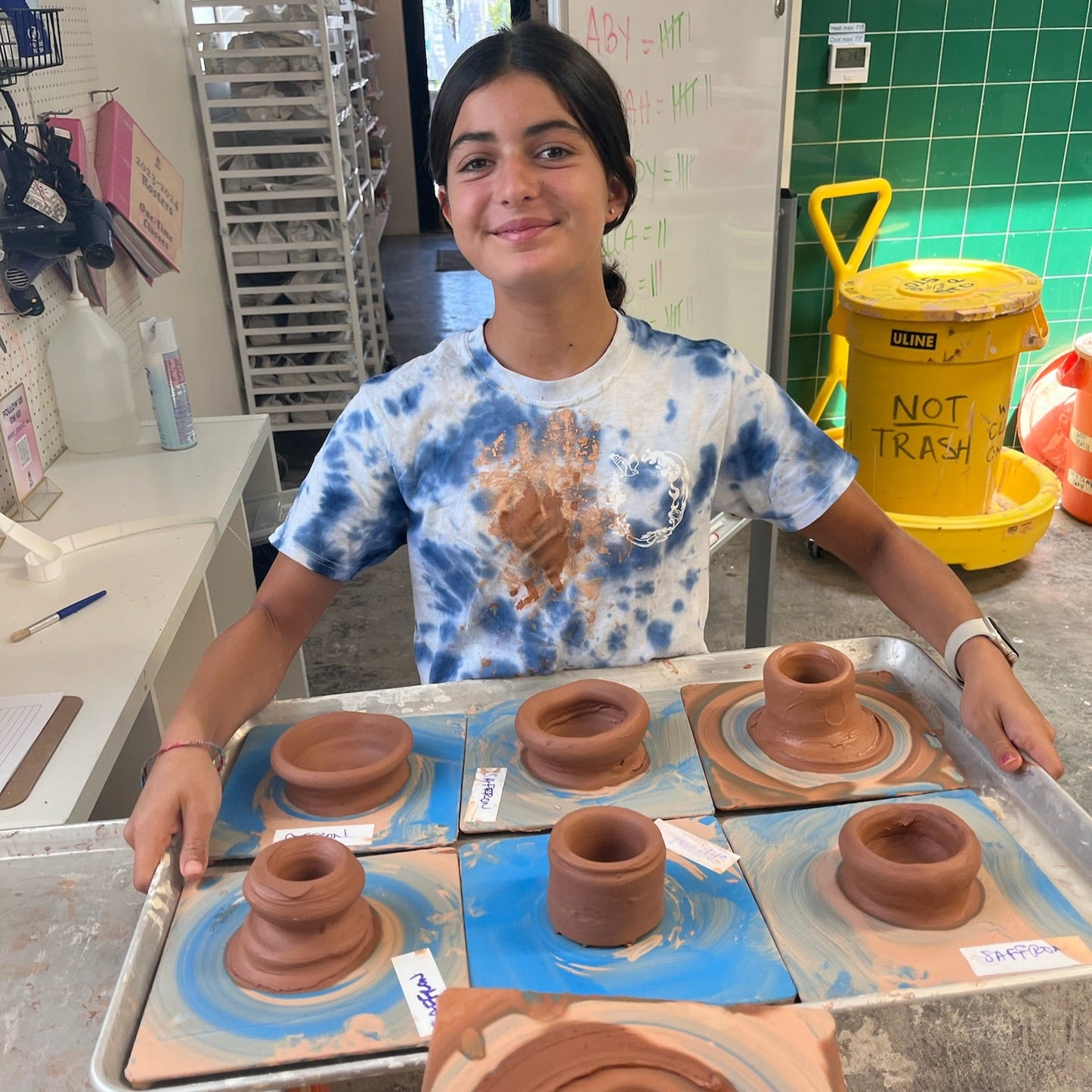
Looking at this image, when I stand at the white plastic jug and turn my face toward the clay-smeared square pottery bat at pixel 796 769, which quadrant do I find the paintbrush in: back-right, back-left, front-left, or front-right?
front-right

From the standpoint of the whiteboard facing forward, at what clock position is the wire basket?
The wire basket is roughly at 2 o'clock from the whiteboard.

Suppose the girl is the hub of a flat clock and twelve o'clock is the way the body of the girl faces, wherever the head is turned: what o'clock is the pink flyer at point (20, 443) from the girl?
The pink flyer is roughly at 4 o'clock from the girl.

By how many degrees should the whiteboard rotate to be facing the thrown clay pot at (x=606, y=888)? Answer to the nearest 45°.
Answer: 0° — it already faces it

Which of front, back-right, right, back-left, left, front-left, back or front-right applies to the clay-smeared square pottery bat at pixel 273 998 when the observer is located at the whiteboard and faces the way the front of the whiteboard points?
front

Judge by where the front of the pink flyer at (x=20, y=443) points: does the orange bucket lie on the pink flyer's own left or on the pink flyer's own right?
on the pink flyer's own left

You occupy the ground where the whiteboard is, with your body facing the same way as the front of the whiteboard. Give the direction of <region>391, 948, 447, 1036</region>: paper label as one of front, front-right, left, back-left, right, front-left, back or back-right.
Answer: front

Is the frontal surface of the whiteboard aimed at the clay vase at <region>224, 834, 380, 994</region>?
yes

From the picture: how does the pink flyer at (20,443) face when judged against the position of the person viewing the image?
facing the viewer and to the right of the viewer

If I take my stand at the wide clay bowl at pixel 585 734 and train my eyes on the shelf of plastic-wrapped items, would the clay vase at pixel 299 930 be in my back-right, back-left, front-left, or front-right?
back-left

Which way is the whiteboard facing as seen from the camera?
toward the camera

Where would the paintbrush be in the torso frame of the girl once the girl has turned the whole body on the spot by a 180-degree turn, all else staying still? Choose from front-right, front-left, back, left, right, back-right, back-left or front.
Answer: left

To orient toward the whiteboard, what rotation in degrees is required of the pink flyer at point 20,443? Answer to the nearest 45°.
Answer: approximately 45° to its left

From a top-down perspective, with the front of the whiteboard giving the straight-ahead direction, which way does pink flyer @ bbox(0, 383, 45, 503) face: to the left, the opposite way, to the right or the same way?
to the left

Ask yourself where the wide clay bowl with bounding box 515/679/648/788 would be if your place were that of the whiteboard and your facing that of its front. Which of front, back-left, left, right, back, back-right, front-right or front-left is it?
front

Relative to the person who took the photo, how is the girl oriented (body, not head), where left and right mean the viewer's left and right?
facing the viewer

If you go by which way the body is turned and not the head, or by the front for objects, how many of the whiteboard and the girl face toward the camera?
2

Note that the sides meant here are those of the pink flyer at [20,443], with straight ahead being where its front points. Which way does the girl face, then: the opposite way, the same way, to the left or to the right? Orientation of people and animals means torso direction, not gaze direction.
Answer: to the right
